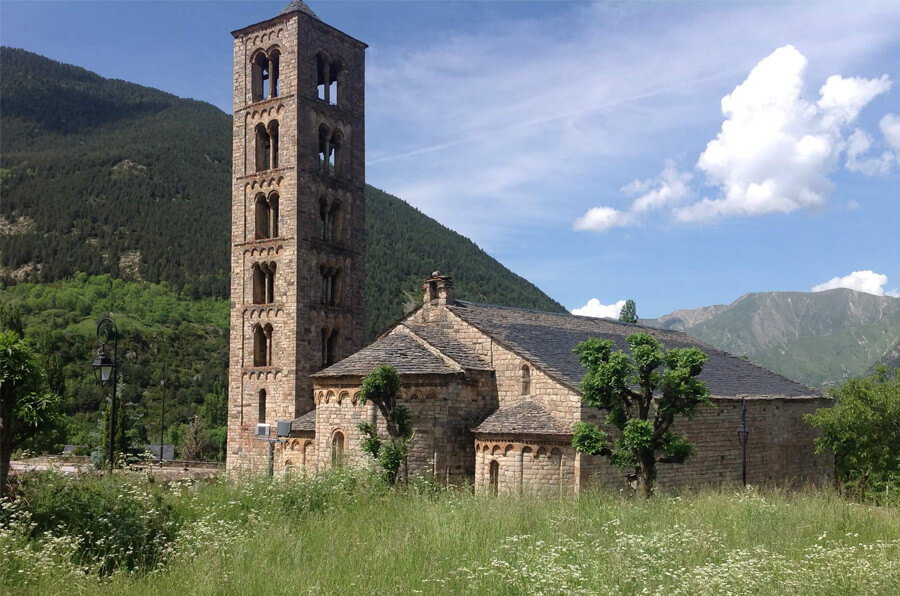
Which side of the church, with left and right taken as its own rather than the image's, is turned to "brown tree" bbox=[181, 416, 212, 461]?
left

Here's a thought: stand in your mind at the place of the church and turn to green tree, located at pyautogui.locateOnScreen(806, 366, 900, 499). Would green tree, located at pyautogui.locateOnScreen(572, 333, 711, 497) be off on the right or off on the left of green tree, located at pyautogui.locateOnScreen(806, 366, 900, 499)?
right

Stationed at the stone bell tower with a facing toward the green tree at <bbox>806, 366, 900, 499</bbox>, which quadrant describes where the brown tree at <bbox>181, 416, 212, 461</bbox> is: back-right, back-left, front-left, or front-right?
back-left

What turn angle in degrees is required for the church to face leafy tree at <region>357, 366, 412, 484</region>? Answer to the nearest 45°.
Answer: approximately 135° to its right

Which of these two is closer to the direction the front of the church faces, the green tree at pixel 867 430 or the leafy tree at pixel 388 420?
the green tree

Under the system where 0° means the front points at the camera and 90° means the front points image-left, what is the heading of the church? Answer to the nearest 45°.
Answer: approximately 225°
